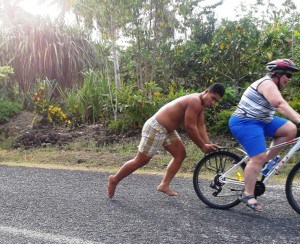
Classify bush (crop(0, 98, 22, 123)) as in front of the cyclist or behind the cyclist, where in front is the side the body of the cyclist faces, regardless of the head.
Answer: behind

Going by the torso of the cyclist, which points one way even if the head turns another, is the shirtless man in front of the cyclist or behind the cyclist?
behind

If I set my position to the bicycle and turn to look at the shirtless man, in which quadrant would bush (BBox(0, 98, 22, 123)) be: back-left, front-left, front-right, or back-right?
front-right

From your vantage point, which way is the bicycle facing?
to the viewer's right

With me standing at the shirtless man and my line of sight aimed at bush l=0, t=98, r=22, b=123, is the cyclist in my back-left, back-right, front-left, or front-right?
back-right

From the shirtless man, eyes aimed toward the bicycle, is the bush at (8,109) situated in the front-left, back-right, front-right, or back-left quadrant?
back-left

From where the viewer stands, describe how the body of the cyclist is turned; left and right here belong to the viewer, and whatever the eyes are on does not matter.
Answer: facing to the right of the viewer
